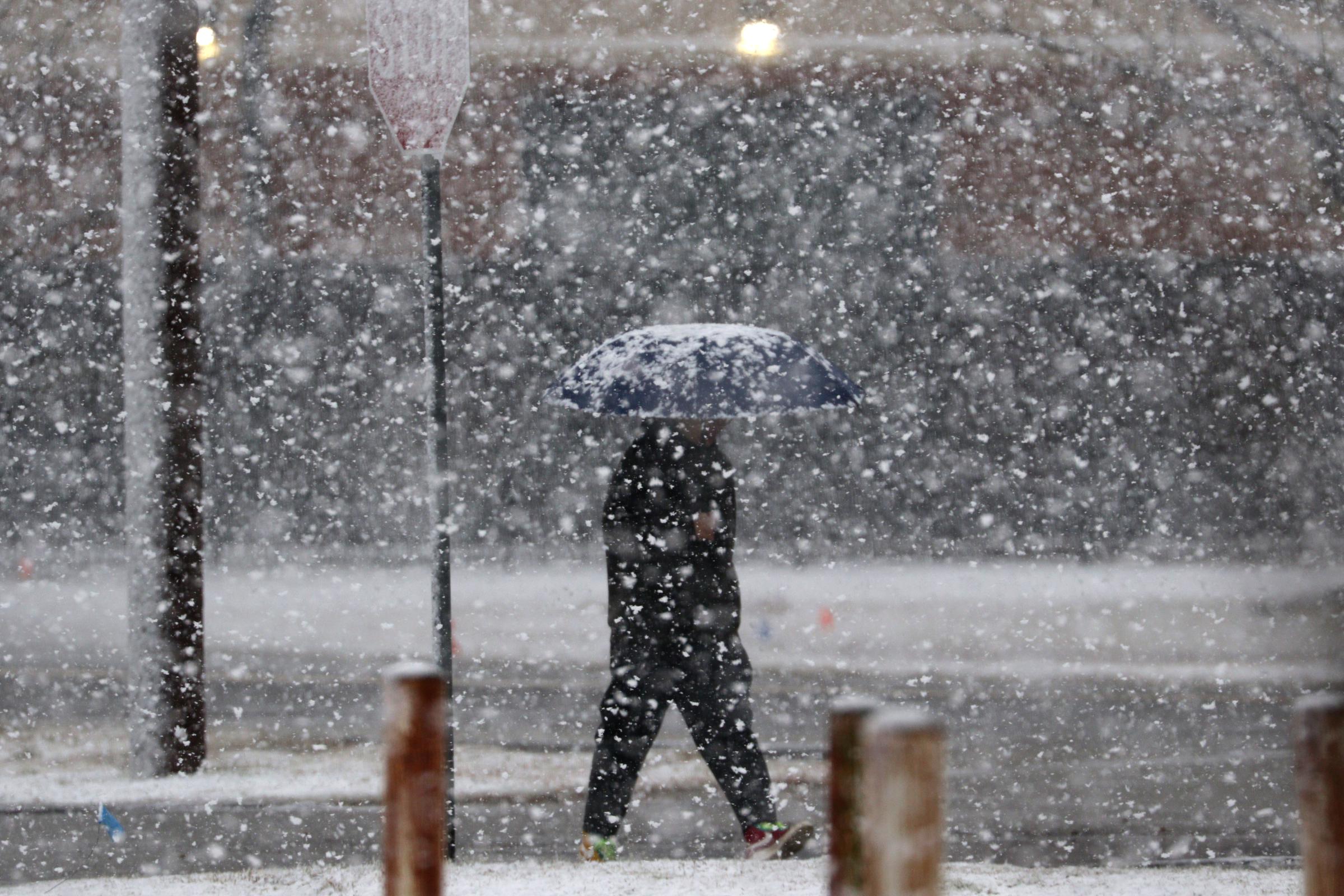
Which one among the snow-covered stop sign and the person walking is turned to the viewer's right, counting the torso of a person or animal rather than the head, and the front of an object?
the person walking

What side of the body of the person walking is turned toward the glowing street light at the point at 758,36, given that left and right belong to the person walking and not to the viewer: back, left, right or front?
left

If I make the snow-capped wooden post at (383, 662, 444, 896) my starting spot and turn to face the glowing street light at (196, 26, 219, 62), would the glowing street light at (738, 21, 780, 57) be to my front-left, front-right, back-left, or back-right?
front-right

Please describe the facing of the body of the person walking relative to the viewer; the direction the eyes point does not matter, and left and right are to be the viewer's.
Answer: facing to the right of the viewer

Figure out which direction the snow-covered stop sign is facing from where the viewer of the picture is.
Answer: facing the viewer and to the left of the viewer

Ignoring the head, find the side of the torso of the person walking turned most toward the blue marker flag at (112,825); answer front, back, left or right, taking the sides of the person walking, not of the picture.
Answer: back

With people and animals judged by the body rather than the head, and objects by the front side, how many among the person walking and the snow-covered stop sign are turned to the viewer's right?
1

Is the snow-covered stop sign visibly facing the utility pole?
no

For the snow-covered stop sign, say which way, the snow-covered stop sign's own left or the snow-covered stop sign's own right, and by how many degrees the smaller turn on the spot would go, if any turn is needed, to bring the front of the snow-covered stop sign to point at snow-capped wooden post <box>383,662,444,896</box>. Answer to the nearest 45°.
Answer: approximately 45° to the snow-covered stop sign's own left

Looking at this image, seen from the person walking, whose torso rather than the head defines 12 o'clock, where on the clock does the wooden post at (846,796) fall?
The wooden post is roughly at 3 o'clock from the person walking.

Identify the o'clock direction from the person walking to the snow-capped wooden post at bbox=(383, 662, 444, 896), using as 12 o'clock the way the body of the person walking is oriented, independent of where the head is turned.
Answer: The snow-capped wooden post is roughly at 3 o'clock from the person walking.
